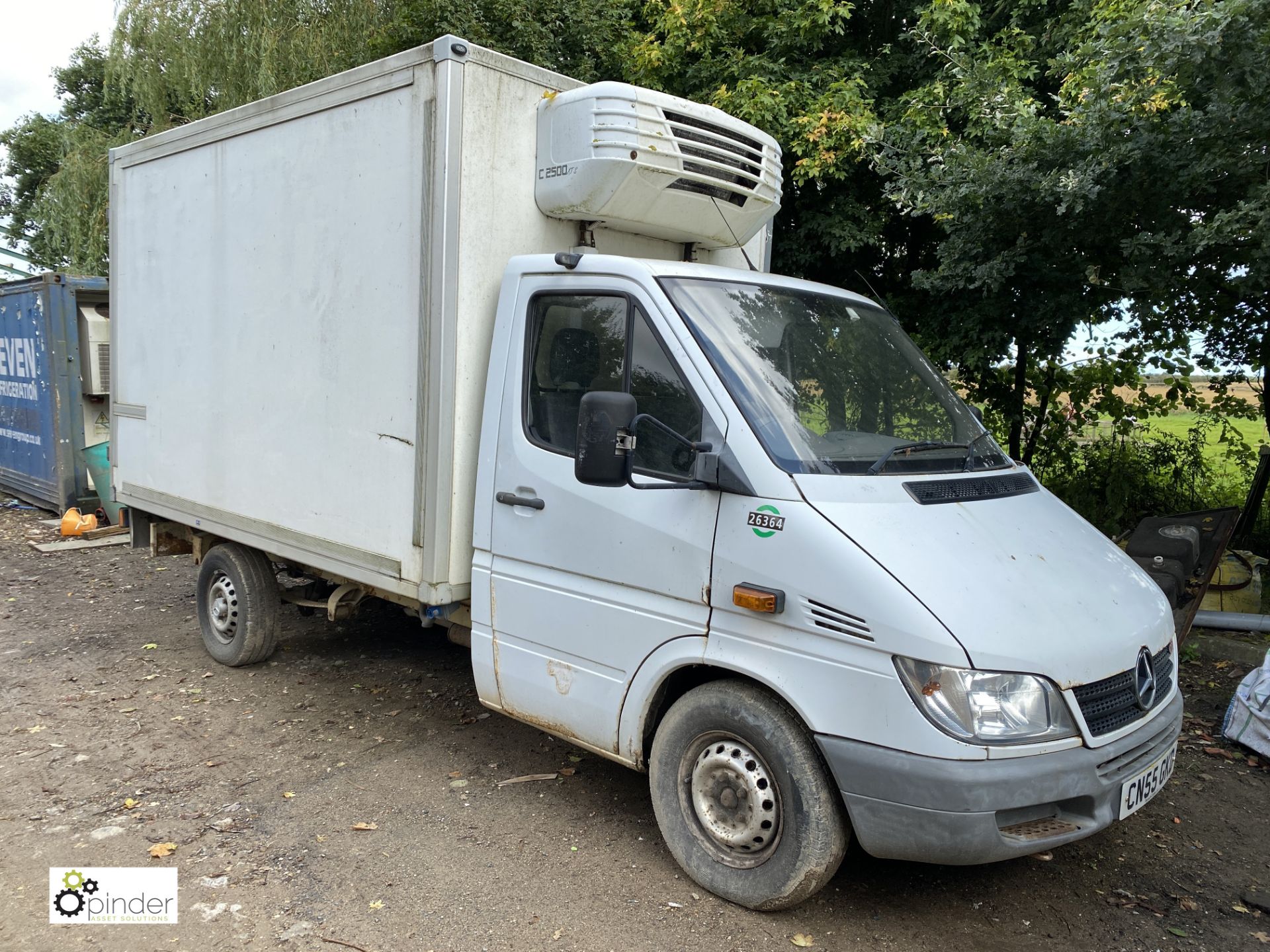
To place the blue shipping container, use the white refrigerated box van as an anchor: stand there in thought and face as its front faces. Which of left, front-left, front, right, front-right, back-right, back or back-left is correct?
back

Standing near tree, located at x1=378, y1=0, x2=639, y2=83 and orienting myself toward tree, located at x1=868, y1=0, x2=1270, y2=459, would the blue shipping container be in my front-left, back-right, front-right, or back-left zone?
back-right

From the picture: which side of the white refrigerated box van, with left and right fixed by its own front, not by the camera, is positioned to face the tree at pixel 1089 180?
left

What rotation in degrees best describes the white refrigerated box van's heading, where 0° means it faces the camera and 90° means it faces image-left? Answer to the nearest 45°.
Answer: approximately 315°

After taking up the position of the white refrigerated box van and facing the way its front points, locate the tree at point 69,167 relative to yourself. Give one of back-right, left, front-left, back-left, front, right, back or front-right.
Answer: back

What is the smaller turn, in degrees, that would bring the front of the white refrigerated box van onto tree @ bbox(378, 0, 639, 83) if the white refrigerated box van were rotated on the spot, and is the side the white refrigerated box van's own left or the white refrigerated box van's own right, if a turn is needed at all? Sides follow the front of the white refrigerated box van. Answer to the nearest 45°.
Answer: approximately 135° to the white refrigerated box van's own left
